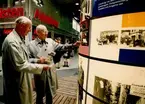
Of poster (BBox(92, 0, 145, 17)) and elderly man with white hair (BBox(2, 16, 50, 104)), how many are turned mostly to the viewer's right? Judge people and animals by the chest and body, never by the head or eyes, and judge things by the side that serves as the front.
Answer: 1

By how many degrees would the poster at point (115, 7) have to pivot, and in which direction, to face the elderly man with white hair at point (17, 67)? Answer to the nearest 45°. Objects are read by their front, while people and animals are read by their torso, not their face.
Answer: approximately 45° to its right

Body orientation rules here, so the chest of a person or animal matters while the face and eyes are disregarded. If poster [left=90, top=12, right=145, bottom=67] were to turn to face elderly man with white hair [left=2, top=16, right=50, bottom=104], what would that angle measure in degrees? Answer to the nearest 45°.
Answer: approximately 45° to its right

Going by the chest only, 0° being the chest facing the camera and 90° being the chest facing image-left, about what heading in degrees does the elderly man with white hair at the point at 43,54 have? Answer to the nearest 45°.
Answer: approximately 315°

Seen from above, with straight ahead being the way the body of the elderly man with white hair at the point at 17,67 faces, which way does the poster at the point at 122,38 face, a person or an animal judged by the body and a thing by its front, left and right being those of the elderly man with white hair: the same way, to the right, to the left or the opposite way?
the opposite way

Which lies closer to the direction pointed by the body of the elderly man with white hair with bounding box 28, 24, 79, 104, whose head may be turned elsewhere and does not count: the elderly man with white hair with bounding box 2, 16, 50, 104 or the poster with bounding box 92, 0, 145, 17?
the poster

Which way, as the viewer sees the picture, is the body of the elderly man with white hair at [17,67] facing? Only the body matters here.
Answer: to the viewer's right
